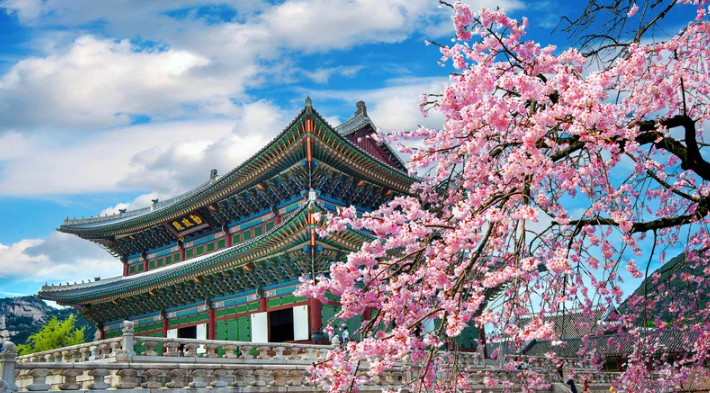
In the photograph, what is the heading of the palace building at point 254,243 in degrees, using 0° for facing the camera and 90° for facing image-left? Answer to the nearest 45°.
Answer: approximately 45°

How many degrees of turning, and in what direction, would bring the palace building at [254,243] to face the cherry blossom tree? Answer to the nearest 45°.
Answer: approximately 45° to its left

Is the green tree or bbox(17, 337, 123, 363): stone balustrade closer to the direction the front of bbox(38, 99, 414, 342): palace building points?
the stone balustrade
